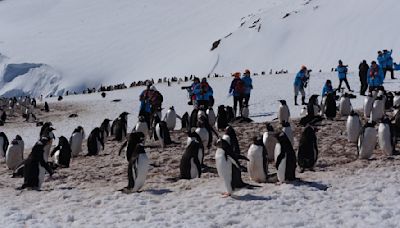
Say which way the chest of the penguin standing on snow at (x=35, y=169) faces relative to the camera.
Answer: to the viewer's right

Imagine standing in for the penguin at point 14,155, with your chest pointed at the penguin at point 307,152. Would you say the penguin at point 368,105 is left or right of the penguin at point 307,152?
left

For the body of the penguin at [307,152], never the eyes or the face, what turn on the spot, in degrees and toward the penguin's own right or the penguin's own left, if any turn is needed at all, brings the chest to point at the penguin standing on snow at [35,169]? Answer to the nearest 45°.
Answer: approximately 90° to the penguin's own left

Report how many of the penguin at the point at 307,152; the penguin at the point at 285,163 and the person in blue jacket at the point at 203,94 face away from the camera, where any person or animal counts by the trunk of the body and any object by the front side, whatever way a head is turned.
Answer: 2

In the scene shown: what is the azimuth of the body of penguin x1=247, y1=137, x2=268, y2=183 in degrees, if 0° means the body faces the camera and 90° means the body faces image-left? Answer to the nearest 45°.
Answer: approximately 45°

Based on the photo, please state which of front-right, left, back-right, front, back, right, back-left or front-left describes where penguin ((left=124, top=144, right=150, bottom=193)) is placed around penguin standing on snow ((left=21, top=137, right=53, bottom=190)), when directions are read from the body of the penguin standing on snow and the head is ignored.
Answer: front-right

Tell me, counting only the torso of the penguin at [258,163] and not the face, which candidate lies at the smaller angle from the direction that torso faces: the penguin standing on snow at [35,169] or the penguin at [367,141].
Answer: the penguin standing on snow

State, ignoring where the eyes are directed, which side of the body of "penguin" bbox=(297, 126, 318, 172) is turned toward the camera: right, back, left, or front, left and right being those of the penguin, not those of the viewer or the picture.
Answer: back
